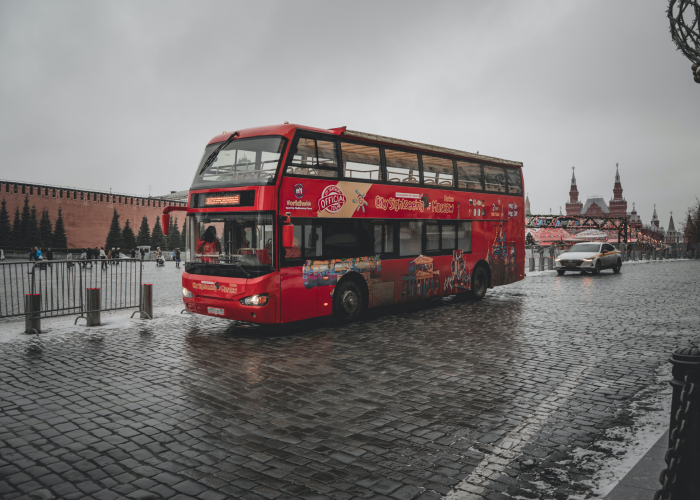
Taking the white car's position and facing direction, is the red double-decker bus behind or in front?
in front

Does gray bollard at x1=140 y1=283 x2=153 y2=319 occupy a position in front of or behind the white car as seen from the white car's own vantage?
in front

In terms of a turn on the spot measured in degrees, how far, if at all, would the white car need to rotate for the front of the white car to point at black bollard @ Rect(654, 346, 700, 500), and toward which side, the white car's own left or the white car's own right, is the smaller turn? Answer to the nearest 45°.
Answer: approximately 45° to the white car's own left

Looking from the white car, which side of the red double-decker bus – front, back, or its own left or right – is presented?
back

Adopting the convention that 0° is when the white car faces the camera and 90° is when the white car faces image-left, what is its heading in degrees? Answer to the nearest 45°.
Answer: approximately 45°

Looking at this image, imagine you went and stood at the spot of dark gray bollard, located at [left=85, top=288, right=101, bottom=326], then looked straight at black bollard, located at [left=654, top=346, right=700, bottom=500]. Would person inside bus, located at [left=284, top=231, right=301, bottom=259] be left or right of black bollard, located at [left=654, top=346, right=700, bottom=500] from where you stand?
left

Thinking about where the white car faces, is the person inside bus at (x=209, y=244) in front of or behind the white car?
in front
